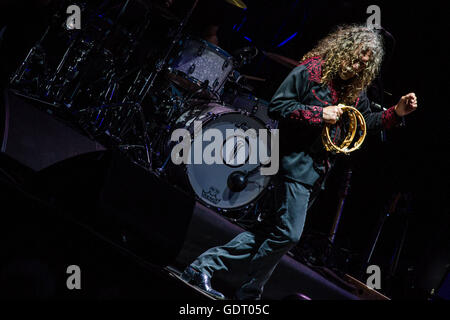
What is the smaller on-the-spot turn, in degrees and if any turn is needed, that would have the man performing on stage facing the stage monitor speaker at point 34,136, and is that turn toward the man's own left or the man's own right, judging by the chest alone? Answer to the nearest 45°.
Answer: approximately 135° to the man's own right

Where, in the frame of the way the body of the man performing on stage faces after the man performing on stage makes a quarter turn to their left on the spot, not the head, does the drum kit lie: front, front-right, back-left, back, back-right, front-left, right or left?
left

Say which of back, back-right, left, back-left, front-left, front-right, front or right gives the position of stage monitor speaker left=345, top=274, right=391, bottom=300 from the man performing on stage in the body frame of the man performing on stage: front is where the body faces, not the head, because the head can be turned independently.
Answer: left

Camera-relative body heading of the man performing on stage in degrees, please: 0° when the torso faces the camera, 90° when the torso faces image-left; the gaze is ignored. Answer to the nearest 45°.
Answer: approximately 315°
